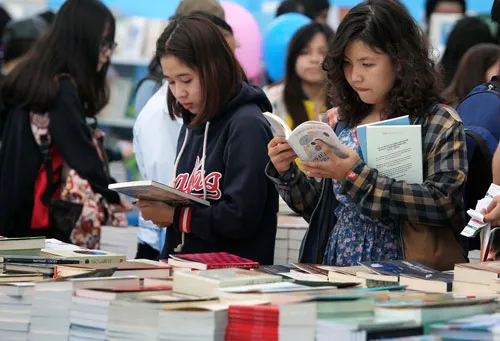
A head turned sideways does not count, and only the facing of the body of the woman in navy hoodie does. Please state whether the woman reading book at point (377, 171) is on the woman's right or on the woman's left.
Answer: on the woman's left

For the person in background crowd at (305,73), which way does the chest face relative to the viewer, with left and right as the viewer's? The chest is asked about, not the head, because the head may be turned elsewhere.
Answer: facing the viewer and to the right of the viewer

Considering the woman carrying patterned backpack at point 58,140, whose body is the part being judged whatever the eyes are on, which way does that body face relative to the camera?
to the viewer's right

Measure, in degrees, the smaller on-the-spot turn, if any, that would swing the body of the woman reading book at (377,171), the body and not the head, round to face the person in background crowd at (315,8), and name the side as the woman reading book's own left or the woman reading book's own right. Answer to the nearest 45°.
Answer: approximately 135° to the woman reading book's own right

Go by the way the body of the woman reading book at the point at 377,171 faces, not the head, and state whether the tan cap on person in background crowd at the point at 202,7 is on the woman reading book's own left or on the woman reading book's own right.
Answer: on the woman reading book's own right

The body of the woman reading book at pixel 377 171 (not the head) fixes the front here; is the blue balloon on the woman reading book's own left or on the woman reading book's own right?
on the woman reading book's own right
